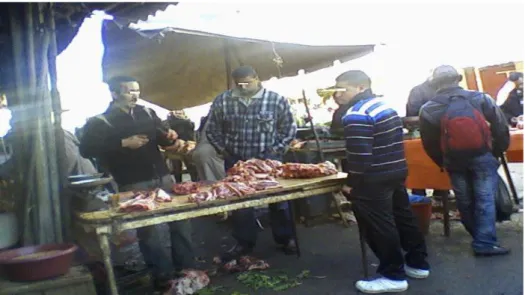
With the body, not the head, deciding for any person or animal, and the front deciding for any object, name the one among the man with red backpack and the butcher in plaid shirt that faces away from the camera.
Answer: the man with red backpack

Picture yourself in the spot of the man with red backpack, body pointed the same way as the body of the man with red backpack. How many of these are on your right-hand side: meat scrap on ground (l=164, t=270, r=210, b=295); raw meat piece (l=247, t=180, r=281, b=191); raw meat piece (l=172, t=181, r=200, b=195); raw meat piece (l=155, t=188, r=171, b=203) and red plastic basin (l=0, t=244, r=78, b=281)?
0

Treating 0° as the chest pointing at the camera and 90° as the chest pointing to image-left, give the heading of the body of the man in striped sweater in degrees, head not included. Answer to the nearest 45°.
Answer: approximately 135°

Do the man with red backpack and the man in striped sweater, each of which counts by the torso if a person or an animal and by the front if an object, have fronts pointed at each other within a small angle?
no

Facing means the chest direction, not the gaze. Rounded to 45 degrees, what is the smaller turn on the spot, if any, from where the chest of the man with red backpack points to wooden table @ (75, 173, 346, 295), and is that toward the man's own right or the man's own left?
approximately 135° to the man's own left

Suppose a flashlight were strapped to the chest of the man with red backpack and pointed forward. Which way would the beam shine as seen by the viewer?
away from the camera

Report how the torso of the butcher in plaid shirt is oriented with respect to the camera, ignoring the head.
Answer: toward the camera

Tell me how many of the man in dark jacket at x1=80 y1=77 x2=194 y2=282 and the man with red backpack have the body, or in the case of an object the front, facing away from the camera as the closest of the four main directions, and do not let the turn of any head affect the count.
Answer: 1

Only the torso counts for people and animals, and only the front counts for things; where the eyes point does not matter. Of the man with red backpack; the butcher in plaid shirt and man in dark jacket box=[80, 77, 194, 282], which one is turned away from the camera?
the man with red backpack

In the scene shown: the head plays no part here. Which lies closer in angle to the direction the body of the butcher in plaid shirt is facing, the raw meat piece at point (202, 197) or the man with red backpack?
the raw meat piece

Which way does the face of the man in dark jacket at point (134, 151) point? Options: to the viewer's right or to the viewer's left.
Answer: to the viewer's right

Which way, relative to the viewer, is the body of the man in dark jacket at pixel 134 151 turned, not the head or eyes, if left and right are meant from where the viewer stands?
facing the viewer and to the right of the viewer

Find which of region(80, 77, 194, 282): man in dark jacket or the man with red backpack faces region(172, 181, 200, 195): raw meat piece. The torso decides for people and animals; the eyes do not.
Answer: the man in dark jacket

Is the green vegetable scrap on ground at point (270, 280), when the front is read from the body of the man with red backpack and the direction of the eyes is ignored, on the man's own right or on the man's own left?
on the man's own left
